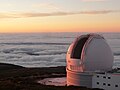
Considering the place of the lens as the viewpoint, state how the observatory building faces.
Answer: facing the viewer and to the left of the viewer
